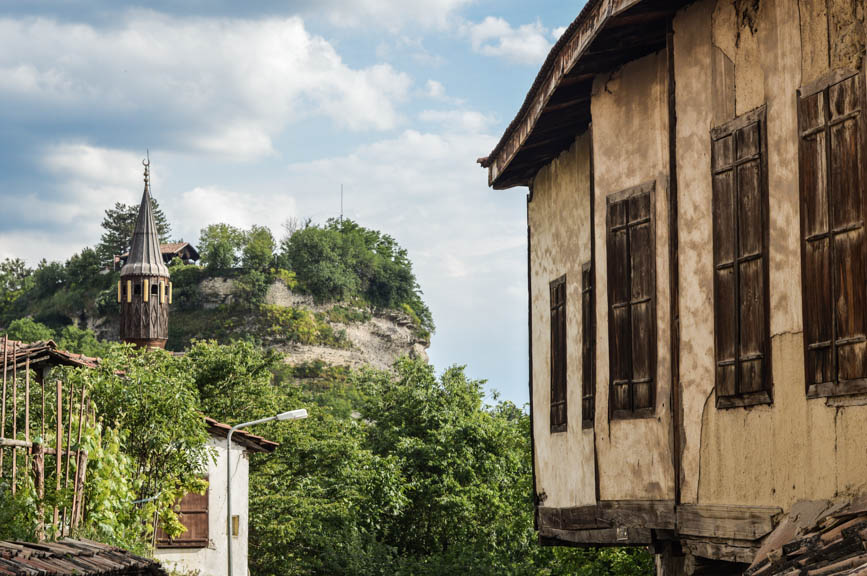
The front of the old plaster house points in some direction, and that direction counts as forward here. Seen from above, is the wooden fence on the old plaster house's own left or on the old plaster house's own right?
on the old plaster house's own right

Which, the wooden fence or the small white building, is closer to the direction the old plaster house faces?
the wooden fence

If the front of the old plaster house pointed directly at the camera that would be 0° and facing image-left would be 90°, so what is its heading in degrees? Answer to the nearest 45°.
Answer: approximately 45°

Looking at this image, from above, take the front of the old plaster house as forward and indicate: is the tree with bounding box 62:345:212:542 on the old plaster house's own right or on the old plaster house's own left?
on the old plaster house's own right

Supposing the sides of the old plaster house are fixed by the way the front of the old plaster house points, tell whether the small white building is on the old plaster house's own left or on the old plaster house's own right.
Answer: on the old plaster house's own right
